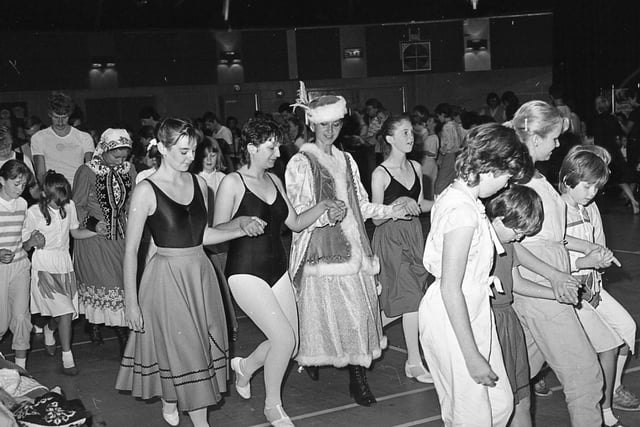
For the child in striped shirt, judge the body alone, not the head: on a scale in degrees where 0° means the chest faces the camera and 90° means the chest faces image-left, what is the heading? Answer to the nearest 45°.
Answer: approximately 315°

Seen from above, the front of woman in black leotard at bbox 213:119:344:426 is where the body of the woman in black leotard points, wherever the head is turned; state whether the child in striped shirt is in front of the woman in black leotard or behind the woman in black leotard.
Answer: behind

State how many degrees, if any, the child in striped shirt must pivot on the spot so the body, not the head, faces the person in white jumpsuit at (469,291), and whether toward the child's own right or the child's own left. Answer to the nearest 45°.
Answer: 0° — they already face them

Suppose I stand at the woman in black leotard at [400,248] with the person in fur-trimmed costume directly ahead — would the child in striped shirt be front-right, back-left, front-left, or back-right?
front-right

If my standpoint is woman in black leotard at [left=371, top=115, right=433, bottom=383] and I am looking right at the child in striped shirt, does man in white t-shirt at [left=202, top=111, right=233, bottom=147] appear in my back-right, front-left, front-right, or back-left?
front-right

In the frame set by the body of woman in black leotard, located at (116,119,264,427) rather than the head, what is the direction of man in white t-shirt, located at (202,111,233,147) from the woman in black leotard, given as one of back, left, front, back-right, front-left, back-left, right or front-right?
back-left

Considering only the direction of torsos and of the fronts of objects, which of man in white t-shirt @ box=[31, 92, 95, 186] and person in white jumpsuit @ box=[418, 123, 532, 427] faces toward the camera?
the man in white t-shirt

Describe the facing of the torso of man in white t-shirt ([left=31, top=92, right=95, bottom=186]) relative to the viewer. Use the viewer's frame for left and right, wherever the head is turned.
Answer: facing the viewer
